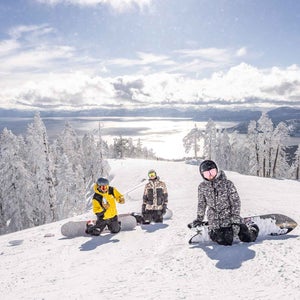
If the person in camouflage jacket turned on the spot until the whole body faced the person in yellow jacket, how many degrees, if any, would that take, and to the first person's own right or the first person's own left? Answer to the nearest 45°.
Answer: approximately 135° to the first person's own right

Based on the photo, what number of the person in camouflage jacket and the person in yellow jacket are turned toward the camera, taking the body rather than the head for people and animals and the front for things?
2

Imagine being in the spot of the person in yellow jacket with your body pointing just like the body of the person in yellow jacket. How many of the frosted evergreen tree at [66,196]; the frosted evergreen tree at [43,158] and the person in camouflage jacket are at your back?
2

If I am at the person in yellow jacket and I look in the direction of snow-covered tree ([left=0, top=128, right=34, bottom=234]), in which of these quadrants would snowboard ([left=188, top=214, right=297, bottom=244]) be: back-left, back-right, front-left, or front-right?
back-right

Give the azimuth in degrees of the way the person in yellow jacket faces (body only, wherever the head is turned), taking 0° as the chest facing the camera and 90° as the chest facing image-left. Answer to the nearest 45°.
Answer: approximately 0°

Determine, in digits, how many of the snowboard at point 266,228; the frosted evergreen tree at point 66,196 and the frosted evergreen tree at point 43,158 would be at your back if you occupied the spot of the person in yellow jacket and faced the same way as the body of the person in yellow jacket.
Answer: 2
